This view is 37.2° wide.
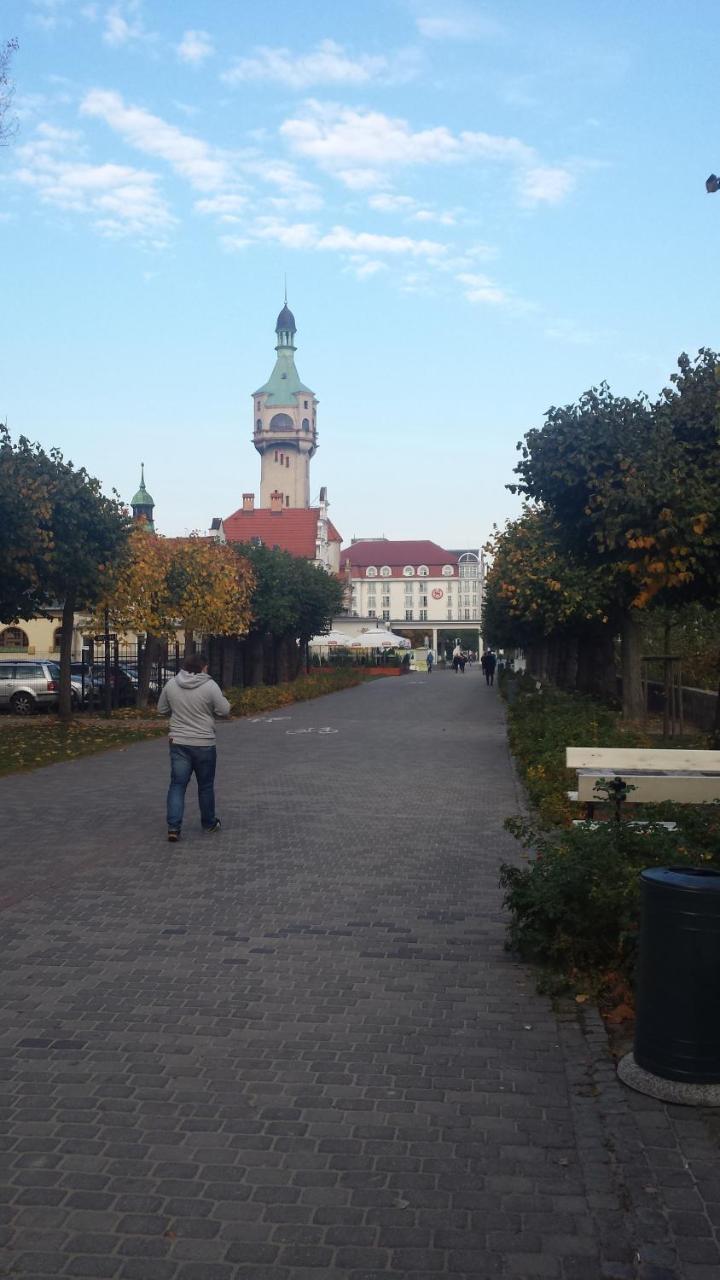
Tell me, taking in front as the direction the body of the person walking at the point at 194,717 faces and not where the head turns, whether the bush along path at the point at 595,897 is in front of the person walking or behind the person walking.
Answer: behind

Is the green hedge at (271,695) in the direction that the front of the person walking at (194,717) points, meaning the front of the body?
yes

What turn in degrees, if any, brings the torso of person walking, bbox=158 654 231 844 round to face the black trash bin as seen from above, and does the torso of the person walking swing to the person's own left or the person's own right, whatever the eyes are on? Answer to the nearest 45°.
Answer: approximately 180°

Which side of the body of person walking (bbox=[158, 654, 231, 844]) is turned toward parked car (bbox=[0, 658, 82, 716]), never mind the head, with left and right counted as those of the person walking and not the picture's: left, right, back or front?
front

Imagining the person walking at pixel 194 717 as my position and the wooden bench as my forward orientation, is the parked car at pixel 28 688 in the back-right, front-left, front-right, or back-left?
back-left

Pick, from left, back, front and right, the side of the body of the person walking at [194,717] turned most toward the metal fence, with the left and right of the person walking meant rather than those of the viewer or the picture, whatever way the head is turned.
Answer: front

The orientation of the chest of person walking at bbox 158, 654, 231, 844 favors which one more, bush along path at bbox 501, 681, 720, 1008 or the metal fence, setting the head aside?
the metal fence

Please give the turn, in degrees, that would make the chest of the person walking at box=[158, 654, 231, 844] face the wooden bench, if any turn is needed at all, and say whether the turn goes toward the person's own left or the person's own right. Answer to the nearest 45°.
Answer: approximately 90° to the person's own right

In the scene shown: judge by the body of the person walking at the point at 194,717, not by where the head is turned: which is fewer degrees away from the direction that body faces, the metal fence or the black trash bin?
the metal fence

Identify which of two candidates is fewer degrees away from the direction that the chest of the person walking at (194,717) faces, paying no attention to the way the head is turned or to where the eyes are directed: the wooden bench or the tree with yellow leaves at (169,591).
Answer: the tree with yellow leaves

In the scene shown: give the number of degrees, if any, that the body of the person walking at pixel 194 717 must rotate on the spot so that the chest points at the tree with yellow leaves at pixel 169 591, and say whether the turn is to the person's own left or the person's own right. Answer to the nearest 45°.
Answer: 0° — they already face it

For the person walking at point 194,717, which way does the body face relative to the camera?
away from the camera
